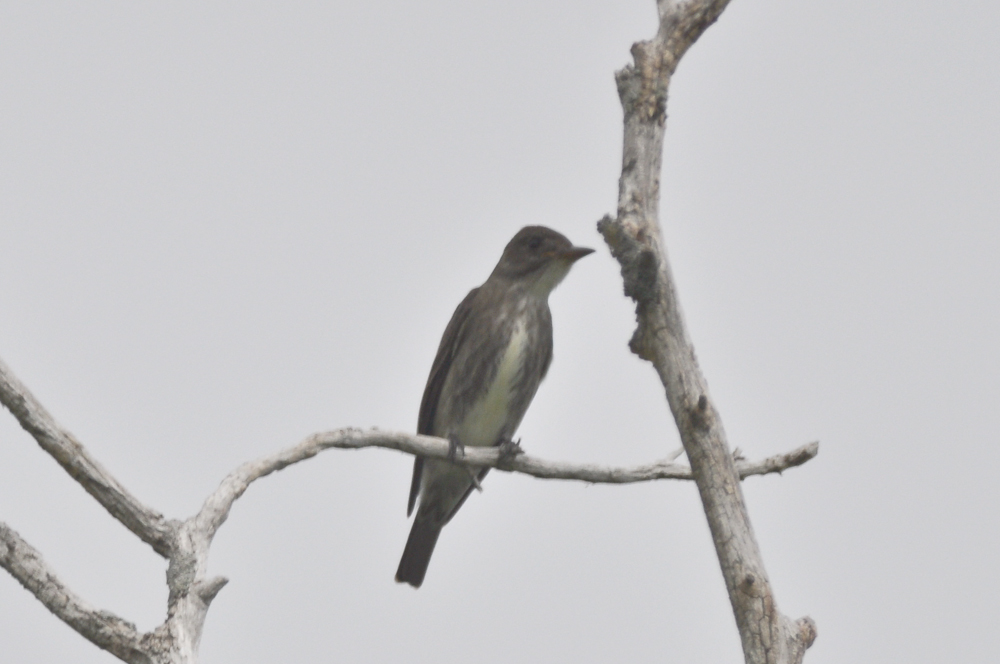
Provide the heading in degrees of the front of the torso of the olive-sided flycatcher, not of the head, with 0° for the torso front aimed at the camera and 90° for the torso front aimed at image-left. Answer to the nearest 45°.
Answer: approximately 315°

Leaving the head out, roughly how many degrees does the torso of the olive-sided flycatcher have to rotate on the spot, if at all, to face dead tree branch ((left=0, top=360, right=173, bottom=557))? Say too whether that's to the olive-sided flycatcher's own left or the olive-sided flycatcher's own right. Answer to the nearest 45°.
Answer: approximately 90° to the olive-sided flycatcher's own right

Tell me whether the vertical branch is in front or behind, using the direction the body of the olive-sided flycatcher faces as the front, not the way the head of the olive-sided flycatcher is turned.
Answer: in front

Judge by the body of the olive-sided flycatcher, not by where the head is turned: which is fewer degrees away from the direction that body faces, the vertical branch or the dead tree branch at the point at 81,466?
the vertical branch
